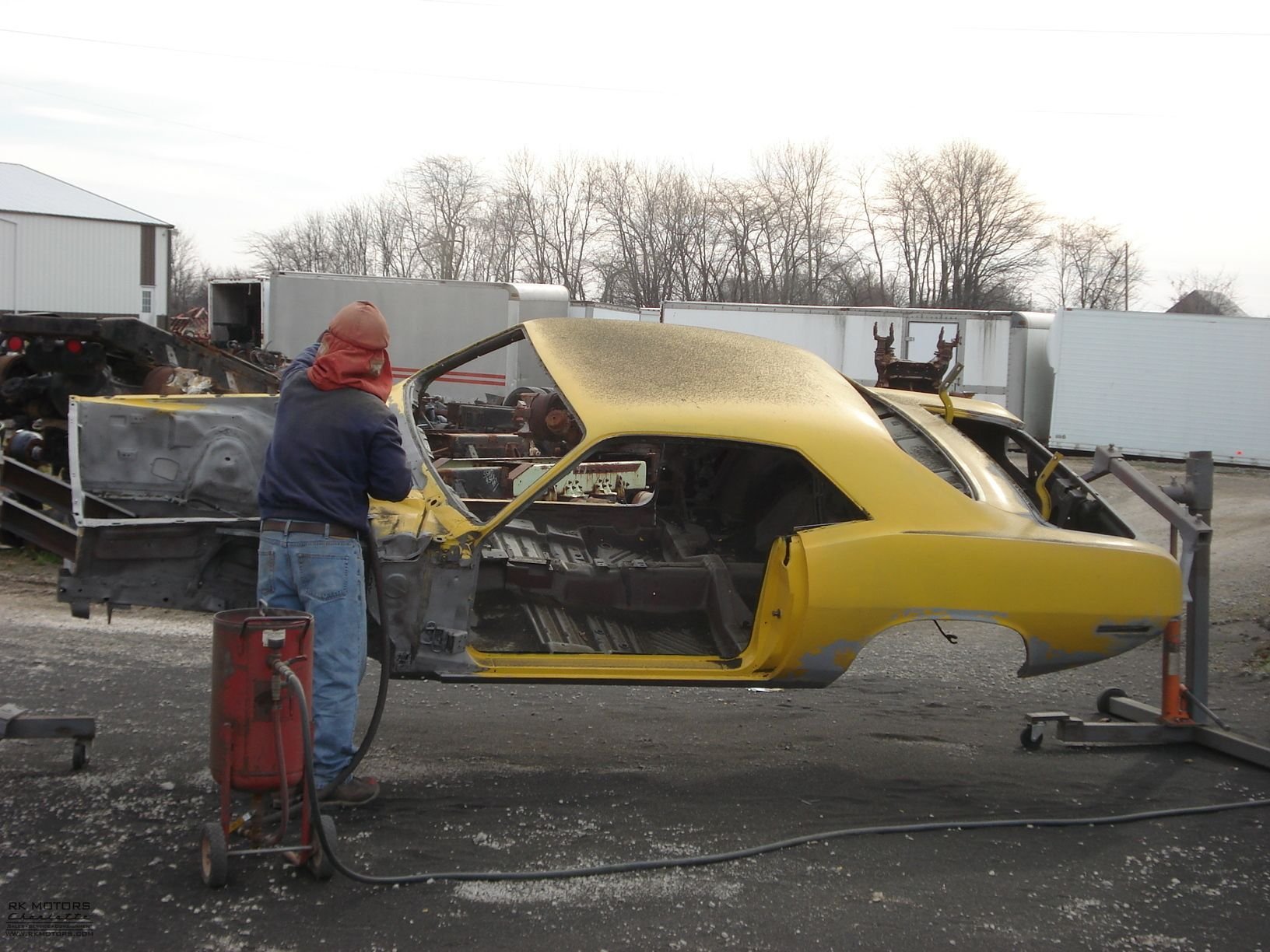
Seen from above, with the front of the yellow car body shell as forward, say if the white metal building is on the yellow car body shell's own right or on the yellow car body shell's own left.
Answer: on the yellow car body shell's own right

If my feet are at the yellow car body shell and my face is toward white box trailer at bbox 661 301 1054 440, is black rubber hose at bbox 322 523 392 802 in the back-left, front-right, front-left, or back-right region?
back-left

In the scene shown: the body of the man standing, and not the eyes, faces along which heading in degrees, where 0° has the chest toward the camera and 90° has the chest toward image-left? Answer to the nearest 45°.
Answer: approximately 225°

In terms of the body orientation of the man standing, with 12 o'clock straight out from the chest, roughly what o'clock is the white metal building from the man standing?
The white metal building is roughly at 10 o'clock from the man standing.

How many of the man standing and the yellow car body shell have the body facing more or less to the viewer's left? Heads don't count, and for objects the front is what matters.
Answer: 1

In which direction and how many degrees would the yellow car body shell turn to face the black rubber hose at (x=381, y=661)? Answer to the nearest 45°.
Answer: approximately 45° to its left

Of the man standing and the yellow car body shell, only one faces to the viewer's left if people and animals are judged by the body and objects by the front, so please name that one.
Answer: the yellow car body shell

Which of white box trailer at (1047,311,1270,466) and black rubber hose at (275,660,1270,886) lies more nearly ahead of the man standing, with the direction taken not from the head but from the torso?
the white box trailer

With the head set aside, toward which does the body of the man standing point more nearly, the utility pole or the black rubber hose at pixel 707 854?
the utility pole

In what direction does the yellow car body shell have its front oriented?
to the viewer's left
